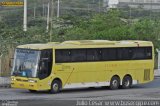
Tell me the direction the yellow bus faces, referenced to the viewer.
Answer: facing the viewer and to the left of the viewer
